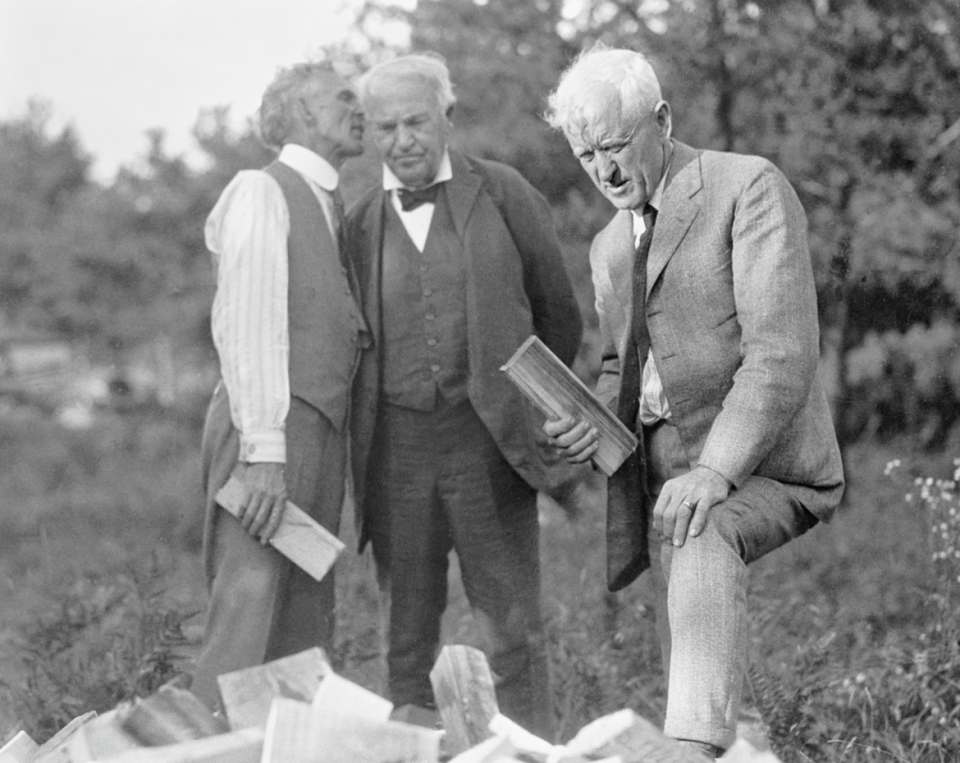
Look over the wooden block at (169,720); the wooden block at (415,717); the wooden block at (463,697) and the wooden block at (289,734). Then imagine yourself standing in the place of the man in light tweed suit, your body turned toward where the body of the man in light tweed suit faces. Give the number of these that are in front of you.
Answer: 4

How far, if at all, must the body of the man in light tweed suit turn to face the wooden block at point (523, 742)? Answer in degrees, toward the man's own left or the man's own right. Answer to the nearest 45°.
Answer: approximately 45° to the man's own left

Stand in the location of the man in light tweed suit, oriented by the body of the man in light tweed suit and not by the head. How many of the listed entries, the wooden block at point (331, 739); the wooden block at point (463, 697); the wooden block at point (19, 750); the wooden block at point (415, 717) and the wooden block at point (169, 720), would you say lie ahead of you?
5

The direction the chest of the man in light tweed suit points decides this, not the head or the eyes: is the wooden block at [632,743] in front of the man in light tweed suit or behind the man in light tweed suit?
in front

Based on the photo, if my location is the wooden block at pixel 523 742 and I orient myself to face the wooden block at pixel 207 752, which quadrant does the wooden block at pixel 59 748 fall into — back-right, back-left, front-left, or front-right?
front-right

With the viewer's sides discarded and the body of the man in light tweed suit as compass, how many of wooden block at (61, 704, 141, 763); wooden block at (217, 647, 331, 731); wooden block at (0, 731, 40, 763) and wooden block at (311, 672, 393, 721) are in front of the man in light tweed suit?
4

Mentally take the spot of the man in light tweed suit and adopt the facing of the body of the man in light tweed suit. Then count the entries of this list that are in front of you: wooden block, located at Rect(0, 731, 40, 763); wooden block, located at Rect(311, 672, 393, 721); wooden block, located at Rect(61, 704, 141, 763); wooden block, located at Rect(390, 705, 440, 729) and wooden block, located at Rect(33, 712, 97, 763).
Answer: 5

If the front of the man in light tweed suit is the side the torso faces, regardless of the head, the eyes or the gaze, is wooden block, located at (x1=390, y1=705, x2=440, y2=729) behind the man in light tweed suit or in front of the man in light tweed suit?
in front

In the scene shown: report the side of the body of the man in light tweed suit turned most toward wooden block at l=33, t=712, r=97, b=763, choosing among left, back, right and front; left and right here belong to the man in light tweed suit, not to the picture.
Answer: front

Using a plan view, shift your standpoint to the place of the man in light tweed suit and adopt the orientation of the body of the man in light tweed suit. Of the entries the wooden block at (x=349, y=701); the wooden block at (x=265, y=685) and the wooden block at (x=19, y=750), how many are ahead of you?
3

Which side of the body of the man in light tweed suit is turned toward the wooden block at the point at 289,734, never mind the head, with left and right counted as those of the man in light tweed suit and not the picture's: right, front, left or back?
front

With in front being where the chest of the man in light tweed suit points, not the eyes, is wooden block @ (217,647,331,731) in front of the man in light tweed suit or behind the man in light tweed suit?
in front

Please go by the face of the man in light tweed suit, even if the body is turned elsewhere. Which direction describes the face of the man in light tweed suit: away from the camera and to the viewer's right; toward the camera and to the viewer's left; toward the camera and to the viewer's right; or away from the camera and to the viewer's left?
toward the camera and to the viewer's left

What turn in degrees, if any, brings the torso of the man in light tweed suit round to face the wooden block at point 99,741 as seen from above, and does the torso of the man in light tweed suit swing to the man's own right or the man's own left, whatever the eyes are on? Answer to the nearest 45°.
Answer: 0° — they already face it
